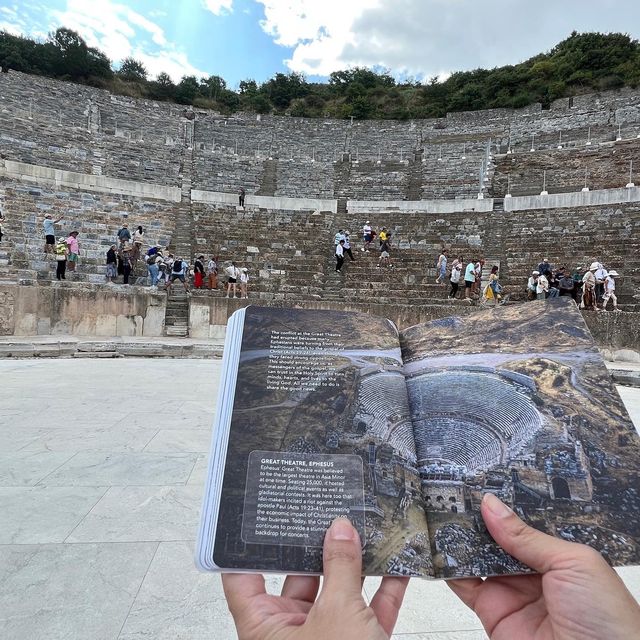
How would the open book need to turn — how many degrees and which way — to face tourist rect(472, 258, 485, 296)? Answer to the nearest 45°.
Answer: approximately 180°

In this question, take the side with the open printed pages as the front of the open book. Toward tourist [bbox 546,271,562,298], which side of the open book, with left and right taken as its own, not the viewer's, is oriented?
back

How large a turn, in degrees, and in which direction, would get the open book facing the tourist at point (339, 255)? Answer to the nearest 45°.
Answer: approximately 180°

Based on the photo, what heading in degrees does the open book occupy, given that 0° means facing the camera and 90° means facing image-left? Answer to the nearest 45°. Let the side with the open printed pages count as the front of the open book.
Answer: approximately 0°

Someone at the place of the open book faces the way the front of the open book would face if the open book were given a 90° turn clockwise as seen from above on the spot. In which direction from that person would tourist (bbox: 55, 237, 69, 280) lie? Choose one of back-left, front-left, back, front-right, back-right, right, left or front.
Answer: front-right

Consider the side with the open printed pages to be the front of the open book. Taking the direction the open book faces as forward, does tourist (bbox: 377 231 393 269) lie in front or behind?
behind
